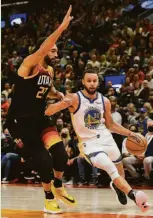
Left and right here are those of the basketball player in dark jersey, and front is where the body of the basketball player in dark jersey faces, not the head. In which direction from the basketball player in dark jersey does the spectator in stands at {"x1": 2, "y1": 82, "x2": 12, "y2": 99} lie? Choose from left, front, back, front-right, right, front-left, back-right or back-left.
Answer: back-left

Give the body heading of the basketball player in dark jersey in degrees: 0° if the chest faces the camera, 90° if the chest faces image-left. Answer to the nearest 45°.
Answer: approximately 315°

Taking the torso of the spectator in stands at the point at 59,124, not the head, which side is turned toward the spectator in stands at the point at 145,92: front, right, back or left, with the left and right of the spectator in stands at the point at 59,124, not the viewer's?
left

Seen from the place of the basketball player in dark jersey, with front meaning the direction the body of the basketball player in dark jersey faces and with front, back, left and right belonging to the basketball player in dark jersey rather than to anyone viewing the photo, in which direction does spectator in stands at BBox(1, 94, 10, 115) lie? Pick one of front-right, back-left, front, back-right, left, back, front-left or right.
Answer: back-left

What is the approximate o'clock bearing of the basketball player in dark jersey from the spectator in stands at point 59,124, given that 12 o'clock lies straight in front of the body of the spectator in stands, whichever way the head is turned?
The basketball player in dark jersey is roughly at 12 o'clock from the spectator in stands.

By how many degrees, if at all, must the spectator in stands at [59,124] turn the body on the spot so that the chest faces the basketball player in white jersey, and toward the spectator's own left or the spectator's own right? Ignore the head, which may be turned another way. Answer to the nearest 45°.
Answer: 0° — they already face them

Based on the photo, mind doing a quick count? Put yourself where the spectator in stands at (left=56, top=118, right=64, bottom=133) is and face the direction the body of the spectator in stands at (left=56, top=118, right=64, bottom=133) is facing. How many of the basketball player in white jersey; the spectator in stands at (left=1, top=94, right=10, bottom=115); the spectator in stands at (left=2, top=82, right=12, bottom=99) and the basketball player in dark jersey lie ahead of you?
2

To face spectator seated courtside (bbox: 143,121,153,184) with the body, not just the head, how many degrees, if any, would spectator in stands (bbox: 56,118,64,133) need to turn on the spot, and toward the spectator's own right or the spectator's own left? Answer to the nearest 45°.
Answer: approximately 45° to the spectator's own left

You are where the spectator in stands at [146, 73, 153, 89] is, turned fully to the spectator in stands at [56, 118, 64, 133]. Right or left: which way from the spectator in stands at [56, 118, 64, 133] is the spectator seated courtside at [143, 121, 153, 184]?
left

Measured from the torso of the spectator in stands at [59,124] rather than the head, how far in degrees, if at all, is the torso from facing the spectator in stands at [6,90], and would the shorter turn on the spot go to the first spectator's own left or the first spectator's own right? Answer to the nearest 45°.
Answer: approximately 135° to the first spectator's own right
